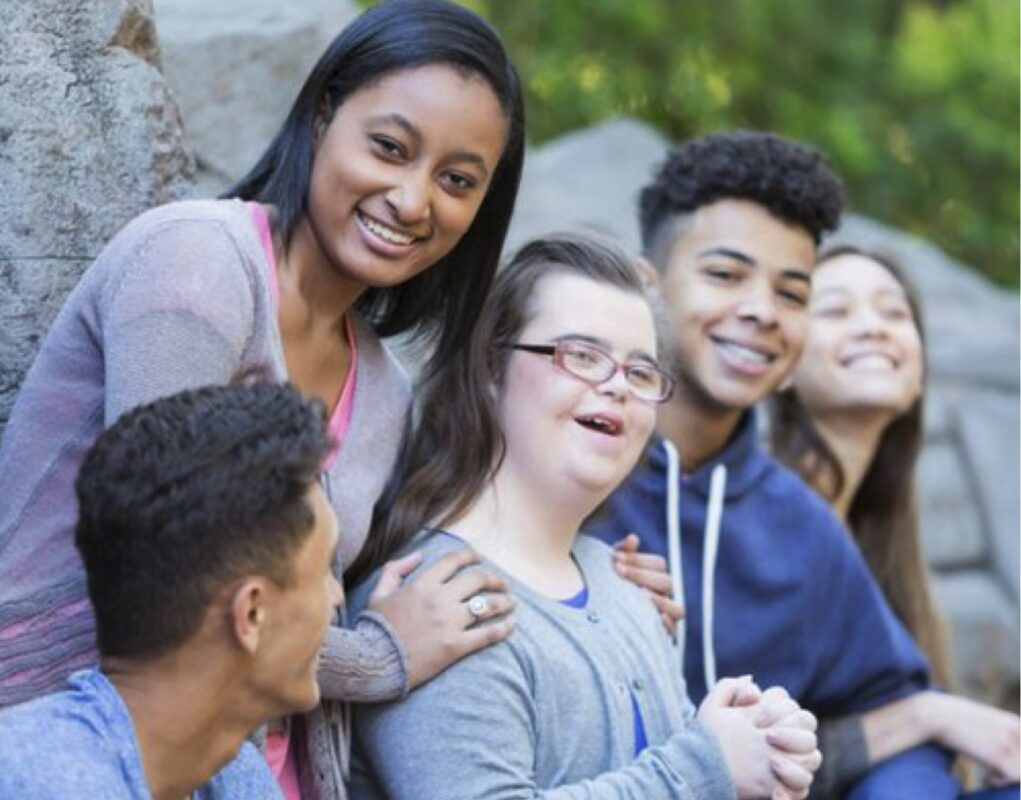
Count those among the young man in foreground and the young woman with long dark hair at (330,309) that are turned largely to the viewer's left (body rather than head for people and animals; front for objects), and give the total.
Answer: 0

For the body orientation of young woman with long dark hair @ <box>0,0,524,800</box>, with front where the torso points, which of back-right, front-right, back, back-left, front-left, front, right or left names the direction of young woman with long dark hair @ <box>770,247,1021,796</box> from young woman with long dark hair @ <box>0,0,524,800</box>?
left

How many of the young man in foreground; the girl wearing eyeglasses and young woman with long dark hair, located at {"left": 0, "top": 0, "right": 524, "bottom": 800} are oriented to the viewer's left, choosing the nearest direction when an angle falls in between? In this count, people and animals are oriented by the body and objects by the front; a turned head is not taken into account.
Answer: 0

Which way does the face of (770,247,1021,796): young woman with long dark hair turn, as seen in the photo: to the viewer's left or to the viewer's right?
to the viewer's left

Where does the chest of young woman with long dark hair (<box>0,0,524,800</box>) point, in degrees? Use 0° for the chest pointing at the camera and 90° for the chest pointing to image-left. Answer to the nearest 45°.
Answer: approximately 315°

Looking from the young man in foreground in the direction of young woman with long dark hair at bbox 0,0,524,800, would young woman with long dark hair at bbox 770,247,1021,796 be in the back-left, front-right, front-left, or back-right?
front-right

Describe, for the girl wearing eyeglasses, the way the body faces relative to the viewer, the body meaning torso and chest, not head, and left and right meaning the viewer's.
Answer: facing the viewer and to the right of the viewer

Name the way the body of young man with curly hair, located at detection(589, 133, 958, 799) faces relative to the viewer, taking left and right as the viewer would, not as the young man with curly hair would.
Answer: facing the viewer and to the left of the viewer

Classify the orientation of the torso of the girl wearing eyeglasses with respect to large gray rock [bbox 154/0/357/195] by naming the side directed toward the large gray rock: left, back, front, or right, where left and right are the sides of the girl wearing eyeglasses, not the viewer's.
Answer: back

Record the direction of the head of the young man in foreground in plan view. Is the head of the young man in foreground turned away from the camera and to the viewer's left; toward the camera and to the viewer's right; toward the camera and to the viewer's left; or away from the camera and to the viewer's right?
away from the camera and to the viewer's right

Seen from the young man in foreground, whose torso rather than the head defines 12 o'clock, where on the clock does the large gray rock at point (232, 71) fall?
The large gray rock is roughly at 10 o'clock from the young man in foreground.

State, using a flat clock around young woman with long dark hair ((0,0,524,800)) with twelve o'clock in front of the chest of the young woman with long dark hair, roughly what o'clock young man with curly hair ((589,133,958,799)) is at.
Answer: The young man with curly hair is roughly at 9 o'clock from the young woman with long dark hair.

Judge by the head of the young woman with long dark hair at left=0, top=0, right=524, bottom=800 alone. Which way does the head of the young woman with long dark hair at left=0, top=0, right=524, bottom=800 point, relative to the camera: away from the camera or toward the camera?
toward the camera

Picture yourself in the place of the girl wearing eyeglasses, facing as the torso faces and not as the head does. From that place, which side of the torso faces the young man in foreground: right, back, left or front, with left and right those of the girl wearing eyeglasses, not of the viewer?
right
